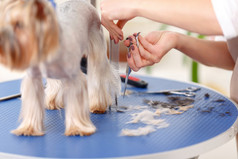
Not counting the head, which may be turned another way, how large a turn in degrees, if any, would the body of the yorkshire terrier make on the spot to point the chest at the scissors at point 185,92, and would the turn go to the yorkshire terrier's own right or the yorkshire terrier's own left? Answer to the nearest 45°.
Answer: approximately 180°

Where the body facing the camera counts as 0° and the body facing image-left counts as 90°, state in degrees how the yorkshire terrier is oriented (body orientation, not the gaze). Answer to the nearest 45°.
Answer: approximately 45°
